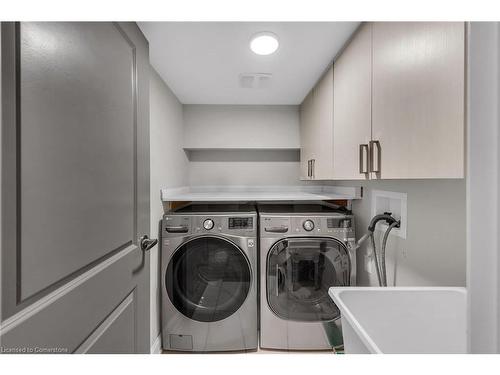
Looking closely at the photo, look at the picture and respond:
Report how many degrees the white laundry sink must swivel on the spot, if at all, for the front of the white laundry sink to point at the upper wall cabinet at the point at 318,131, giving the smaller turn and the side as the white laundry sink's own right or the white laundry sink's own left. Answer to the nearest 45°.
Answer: approximately 90° to the white laundry sink's own right

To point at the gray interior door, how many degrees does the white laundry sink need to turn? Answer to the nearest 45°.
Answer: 0° — it already faces it

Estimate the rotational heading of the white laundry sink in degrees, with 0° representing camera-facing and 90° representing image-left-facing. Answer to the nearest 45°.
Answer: approximately 45°

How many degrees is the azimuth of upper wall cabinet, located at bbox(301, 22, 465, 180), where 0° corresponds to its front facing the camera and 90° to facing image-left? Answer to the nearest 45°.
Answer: approximately 45°

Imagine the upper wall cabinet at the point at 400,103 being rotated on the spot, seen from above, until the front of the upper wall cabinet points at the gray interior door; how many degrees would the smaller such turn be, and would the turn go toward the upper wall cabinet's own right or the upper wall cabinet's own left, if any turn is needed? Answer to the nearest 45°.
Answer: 0° — it already faces it
